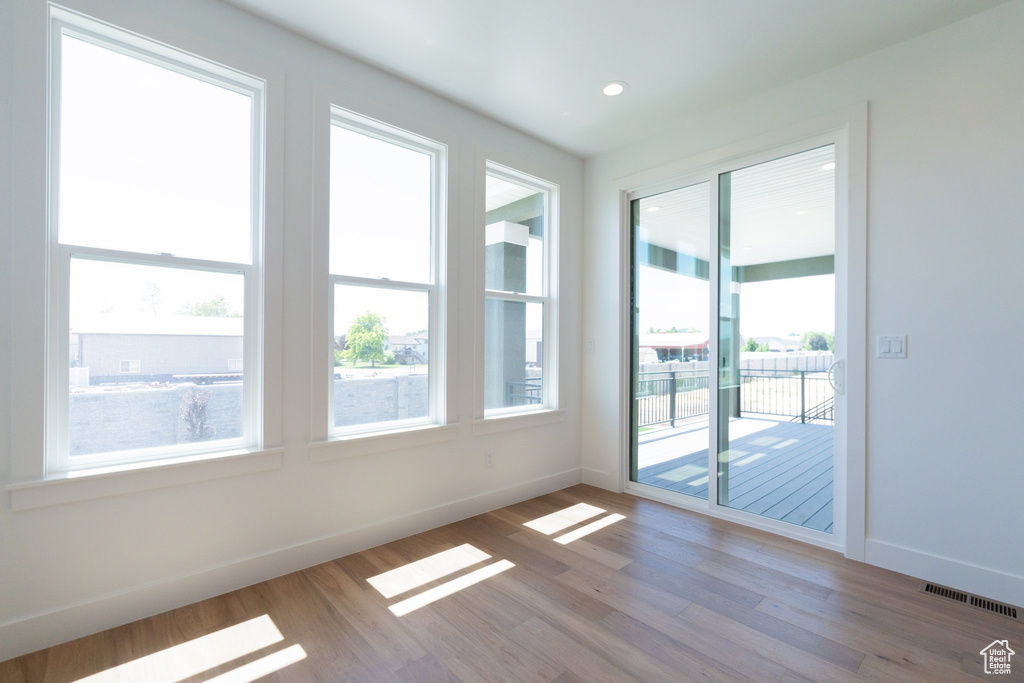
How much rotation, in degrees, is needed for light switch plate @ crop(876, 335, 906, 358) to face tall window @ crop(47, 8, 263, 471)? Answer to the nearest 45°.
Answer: approximately 45° to its right

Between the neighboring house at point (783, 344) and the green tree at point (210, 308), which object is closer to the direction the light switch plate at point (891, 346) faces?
the green tree

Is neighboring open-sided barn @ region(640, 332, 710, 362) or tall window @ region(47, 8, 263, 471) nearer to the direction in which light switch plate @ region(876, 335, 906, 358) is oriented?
the tall window

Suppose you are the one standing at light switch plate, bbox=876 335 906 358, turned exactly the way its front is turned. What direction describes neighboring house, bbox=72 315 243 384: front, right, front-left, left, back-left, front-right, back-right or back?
front-right

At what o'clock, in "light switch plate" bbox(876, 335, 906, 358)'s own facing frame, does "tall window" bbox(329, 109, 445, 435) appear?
The tall window is roughly at 2 o'clock from the light switch plate.

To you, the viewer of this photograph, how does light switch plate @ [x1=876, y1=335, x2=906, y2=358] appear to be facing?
facing the viewer

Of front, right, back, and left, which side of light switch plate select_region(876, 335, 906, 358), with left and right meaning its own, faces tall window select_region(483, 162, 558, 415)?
right
